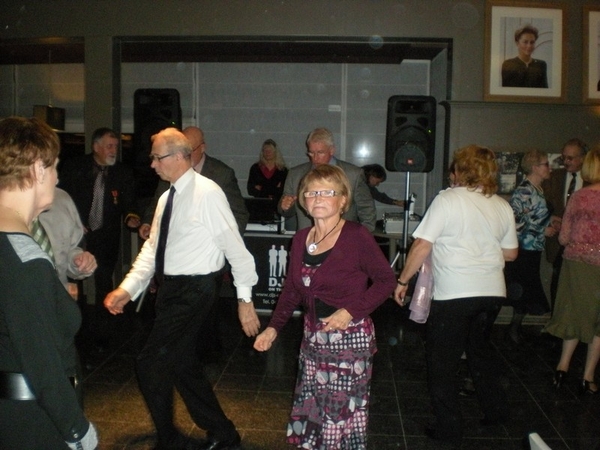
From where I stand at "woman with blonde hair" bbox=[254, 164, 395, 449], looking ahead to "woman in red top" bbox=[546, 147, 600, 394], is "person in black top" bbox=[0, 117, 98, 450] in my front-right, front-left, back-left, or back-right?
back-right

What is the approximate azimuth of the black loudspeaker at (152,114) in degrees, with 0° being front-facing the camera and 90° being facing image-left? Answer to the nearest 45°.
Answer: approximately 0°

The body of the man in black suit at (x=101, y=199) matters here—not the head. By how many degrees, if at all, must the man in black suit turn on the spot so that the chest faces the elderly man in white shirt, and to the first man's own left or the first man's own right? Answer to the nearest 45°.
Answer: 0° — they already face them

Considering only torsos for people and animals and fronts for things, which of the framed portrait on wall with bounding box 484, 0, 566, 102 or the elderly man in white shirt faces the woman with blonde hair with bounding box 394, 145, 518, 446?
the framed portrait on wall

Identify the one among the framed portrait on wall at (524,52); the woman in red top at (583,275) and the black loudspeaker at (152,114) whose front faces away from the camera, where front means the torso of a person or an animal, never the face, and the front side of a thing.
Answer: the woman in red top

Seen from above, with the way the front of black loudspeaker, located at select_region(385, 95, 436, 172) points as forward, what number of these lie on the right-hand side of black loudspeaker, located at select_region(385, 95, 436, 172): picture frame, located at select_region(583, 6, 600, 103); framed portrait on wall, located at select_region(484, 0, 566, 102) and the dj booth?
1

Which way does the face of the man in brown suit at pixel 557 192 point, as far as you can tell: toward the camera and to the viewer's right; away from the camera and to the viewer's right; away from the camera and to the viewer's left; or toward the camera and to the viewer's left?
toward the camera and to the viewer's left

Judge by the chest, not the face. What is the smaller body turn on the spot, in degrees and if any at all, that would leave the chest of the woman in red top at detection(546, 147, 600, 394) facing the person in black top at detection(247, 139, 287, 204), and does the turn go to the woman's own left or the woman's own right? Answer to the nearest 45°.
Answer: approximately 45° to the woman's own left

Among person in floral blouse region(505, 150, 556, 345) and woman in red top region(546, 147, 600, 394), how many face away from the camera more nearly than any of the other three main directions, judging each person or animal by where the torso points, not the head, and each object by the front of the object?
1

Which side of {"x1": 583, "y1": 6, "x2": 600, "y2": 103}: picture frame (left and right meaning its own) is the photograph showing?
front
